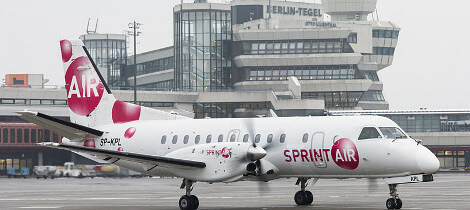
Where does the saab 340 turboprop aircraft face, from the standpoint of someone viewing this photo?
facing the viewer and to the right of the viewer
